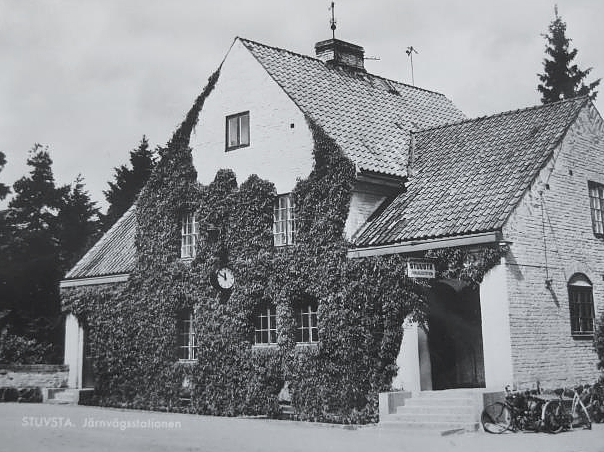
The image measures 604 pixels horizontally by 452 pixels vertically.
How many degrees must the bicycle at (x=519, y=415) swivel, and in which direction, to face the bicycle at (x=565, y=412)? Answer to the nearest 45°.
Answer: approximately 135° to its right

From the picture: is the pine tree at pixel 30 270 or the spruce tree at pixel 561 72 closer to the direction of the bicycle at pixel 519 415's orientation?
the pine tree

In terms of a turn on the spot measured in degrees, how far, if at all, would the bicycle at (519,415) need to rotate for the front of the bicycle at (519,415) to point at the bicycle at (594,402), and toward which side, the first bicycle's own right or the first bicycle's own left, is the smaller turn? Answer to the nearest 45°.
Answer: approximately 135° to the first bicycle's own right

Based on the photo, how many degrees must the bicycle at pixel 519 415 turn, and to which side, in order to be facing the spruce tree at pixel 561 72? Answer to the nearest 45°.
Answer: approximately 90° to its right

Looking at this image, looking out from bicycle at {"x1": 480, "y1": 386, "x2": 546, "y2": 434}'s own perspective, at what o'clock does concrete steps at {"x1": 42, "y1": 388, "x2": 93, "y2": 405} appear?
The concrete steps is roughly at 1 o'clock from the bicycle.

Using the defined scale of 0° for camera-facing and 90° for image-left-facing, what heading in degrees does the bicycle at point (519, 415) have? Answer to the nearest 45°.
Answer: approximately 90°
